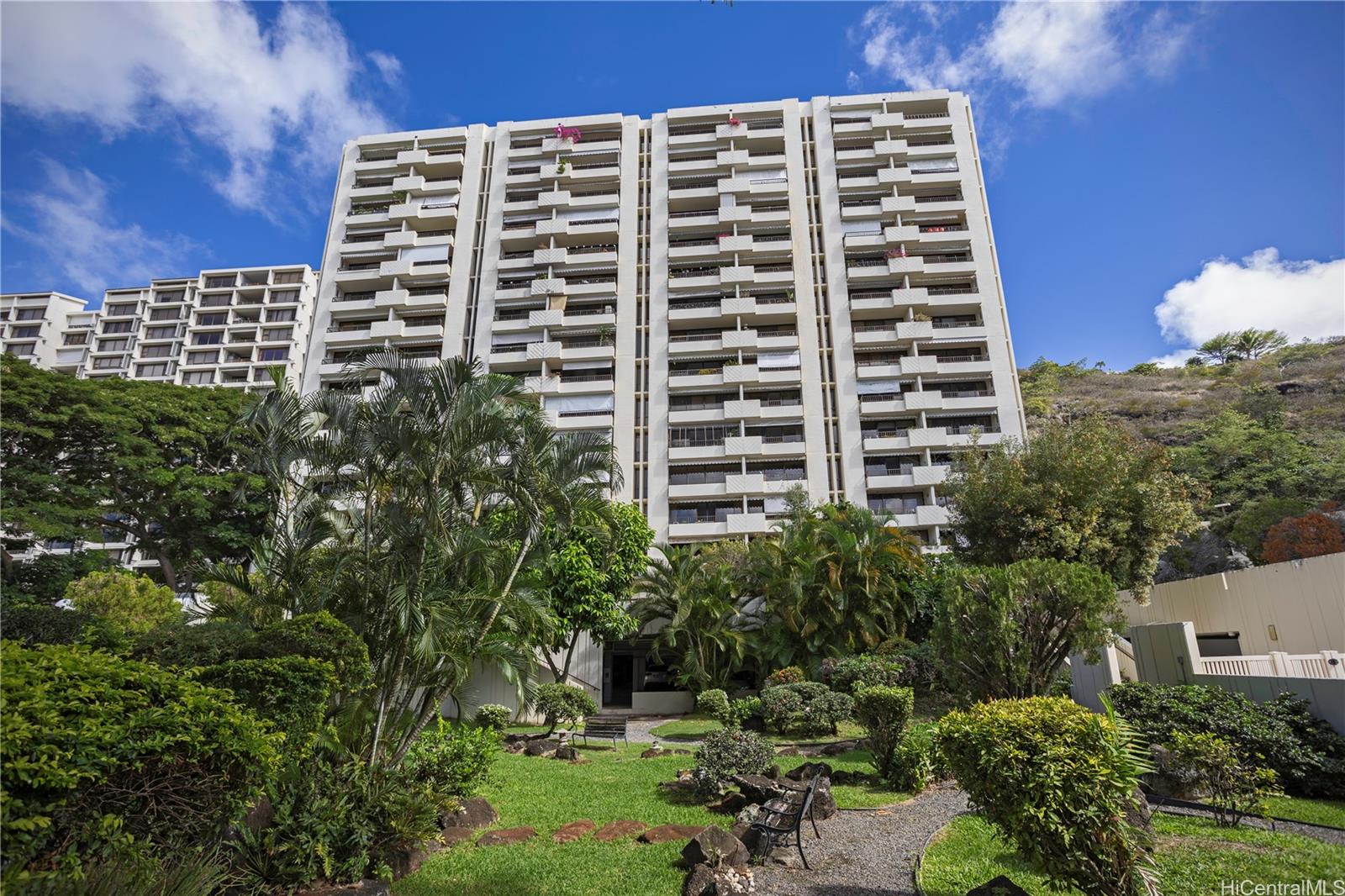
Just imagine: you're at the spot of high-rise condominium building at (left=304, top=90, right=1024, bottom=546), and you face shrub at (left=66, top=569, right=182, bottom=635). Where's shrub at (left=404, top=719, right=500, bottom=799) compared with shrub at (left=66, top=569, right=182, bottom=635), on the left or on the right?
left

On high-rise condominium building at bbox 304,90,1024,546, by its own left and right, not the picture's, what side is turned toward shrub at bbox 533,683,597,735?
front

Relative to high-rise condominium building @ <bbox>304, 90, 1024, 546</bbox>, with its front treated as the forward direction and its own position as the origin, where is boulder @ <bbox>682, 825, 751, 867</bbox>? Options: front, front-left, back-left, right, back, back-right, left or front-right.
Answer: front

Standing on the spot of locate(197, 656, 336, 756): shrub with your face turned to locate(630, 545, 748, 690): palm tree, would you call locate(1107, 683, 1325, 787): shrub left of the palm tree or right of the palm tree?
right

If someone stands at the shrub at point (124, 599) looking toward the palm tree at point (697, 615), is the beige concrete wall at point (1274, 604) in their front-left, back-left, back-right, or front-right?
front-right

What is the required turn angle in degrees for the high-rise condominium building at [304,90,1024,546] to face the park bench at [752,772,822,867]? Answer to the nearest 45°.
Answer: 0° — it already faces it

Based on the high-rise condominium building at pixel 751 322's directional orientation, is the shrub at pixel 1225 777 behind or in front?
in front

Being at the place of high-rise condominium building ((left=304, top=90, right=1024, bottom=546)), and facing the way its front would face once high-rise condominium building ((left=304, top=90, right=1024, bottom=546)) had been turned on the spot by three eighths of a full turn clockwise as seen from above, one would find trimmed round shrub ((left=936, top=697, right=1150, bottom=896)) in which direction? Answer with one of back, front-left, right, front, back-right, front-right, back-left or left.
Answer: back-left

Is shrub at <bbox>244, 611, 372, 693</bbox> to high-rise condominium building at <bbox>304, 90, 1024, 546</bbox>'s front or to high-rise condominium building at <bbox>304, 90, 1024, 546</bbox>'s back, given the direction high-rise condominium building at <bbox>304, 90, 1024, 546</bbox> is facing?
to the front

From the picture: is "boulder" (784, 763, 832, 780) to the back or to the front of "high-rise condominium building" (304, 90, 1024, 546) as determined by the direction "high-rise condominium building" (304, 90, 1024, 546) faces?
to the front

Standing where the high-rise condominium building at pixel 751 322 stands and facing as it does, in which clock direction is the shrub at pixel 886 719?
The shrub is roughly at 12 o'clock from the high-rise condominium building.

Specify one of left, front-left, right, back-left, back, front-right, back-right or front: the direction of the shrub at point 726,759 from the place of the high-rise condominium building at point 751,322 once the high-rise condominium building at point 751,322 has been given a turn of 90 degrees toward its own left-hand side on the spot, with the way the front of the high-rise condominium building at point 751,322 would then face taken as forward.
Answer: right

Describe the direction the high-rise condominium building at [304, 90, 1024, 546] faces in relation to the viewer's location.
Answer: facing the viewer
